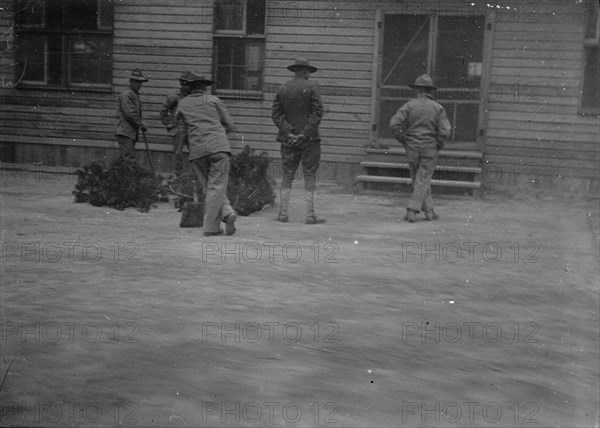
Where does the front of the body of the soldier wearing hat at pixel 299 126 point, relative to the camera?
away from the camera

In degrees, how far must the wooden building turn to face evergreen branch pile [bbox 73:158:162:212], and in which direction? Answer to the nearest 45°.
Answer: approximately 45° to its right

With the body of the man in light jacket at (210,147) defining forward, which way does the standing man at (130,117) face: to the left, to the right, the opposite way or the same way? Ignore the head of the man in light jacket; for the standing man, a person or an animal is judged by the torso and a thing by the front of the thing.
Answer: to the right

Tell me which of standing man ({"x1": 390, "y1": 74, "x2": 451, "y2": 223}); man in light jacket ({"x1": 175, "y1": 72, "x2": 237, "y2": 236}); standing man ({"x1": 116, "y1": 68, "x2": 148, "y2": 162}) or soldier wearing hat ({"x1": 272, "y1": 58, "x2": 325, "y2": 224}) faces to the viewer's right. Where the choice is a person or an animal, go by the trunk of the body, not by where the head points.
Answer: standing man ({"x1": 116, "y1": 68, "x2": 148, "y2": 162})

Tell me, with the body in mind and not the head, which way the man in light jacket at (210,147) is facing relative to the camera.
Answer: away from the camera

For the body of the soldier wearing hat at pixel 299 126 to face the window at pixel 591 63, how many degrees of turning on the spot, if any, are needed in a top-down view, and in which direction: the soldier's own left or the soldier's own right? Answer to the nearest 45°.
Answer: approximately 90° to the soldier's own right

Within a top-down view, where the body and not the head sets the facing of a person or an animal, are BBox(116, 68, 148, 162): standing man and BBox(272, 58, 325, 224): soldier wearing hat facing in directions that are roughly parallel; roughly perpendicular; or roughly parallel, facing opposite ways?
roughly perpendicular

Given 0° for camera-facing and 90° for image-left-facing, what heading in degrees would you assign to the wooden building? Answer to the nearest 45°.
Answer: approximately 0°

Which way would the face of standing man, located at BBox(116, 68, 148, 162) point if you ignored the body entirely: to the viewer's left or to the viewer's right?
to the viewer's right

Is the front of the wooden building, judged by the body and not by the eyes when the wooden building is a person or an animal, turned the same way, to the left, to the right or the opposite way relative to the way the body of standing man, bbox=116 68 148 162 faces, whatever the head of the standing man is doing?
to the right

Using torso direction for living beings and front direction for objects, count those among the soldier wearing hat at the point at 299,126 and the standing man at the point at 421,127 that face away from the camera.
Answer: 2

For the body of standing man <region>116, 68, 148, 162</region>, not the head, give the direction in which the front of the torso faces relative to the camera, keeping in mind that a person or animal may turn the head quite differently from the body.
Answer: to the viewer's right

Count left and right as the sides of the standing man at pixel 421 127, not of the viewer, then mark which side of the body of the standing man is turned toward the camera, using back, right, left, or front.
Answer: back
